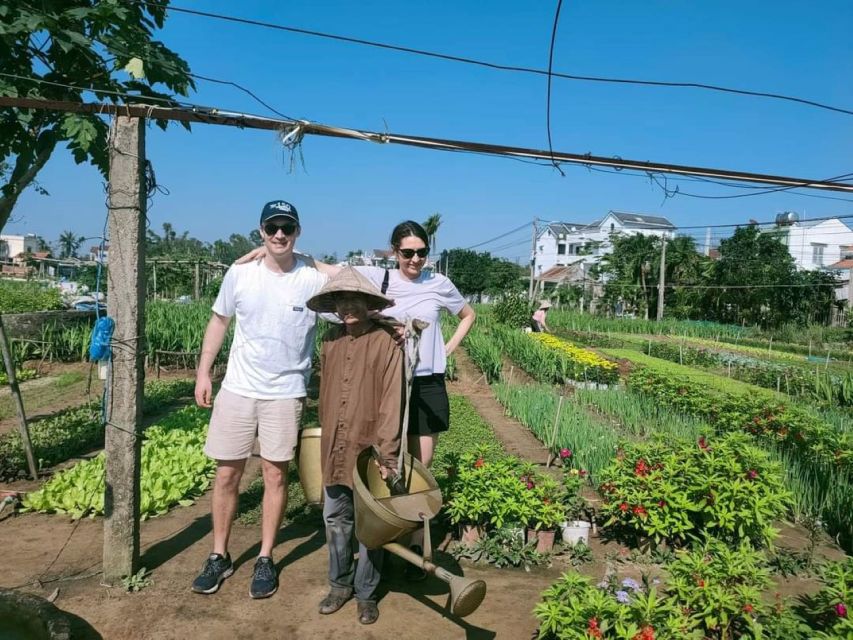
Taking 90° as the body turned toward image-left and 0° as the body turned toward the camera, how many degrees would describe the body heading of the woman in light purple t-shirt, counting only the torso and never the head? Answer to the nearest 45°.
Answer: approximately 0°

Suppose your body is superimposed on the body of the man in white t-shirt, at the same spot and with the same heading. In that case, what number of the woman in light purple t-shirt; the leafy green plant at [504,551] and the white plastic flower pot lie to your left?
3

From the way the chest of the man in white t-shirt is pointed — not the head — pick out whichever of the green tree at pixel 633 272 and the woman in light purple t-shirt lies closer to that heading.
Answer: the woman in light purple t-shirt

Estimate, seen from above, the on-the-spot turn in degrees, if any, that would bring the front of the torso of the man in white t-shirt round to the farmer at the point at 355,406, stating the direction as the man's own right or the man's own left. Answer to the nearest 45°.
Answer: approximately 45° to the man's own left

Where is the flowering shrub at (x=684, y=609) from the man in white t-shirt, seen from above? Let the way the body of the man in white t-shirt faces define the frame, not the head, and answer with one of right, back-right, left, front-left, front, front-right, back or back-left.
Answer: front-left

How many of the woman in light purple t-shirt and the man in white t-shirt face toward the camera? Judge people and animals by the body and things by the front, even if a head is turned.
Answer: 2

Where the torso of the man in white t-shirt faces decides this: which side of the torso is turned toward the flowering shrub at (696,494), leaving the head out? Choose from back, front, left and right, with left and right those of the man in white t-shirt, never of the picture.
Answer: left

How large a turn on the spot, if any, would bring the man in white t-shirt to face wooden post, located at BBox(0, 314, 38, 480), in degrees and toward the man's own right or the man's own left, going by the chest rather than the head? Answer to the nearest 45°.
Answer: approximately 135° to the man's own right

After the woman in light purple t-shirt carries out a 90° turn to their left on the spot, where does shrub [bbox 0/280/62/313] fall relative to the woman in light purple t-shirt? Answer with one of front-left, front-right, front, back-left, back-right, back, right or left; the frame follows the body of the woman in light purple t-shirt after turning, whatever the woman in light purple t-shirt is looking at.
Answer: back-left

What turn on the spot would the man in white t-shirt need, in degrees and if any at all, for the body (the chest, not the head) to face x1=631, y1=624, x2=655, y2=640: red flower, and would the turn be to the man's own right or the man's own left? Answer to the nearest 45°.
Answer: approximately 45° to the man's own left

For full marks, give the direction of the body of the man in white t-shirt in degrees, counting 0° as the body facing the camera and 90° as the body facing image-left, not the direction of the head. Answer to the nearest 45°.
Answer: approximately 0°
